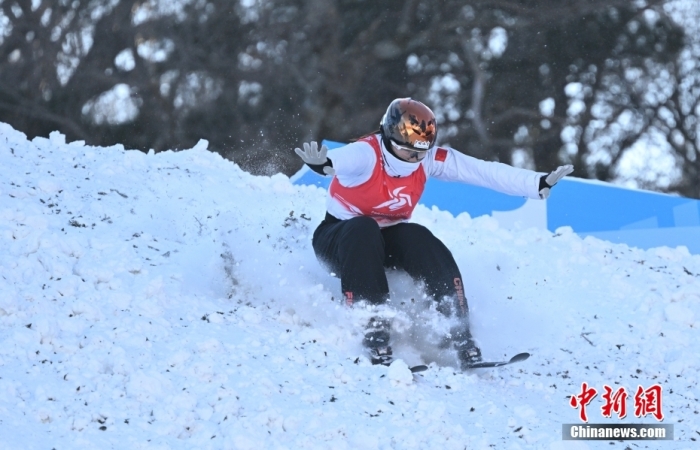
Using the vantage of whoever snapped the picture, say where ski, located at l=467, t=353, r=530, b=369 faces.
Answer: facing the viewer and to the right of the viewer

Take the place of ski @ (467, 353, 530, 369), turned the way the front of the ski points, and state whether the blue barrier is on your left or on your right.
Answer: on your left

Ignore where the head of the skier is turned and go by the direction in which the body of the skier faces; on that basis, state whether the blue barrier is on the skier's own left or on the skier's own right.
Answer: on the skier's own left
